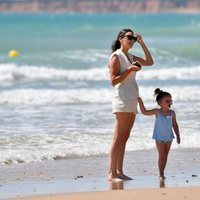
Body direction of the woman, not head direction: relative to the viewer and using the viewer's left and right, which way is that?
facing the viewer and to the right of the viewer
